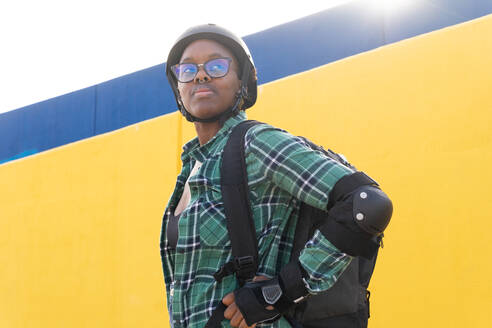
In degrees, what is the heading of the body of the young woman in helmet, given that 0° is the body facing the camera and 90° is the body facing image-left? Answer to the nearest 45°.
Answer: approximately 45°

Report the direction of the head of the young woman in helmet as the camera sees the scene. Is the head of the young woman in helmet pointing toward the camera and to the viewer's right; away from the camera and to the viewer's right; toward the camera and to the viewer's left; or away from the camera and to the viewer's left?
toward the camera and to the viewer's left
